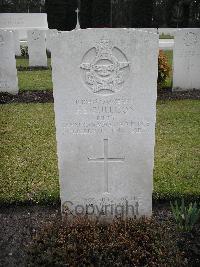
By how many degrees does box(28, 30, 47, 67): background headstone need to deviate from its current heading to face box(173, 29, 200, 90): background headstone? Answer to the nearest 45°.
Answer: approximately 45° to its left

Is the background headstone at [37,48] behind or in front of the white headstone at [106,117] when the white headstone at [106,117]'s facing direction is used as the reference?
behind

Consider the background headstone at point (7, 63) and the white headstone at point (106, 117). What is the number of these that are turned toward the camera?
2

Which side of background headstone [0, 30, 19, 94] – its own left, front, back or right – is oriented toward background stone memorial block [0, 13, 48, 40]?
back

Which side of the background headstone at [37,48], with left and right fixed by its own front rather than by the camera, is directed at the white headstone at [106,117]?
front

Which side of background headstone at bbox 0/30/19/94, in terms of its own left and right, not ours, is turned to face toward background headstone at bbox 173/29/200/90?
left

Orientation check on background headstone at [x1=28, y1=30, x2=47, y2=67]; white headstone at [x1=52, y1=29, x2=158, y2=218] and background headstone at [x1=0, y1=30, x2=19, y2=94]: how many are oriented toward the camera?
3

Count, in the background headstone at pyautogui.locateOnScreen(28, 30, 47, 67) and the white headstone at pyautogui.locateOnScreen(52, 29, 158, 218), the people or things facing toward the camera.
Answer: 2

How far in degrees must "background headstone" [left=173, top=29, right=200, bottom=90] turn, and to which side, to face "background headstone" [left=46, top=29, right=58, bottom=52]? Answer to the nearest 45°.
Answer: approximately 90° to its right

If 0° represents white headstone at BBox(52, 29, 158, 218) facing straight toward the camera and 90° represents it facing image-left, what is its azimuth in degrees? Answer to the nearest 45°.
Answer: approximately 0°
